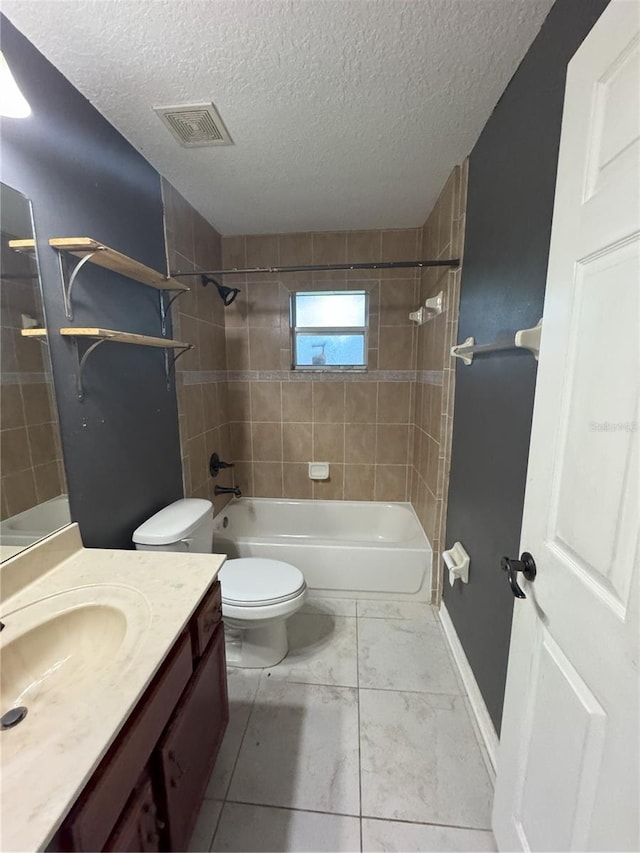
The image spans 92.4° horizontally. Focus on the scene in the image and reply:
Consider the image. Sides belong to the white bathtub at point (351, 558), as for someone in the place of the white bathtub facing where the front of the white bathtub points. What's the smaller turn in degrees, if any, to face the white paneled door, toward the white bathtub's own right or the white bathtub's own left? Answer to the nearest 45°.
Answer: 0° — it already faces it

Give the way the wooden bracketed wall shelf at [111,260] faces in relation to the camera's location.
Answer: facing to the right of the viewer

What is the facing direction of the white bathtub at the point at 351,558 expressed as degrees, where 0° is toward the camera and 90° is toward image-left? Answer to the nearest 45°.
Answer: approximately 0°

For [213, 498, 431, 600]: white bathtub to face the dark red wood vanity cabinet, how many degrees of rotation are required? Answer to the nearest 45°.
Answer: approximately 45° to its right

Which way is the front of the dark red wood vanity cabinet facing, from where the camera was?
facing to the right of the viewer

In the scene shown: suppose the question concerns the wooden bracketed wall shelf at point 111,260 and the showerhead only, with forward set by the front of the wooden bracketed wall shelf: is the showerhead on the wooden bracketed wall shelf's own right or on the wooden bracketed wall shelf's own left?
on the wooden bracketed wall shelf's own left
